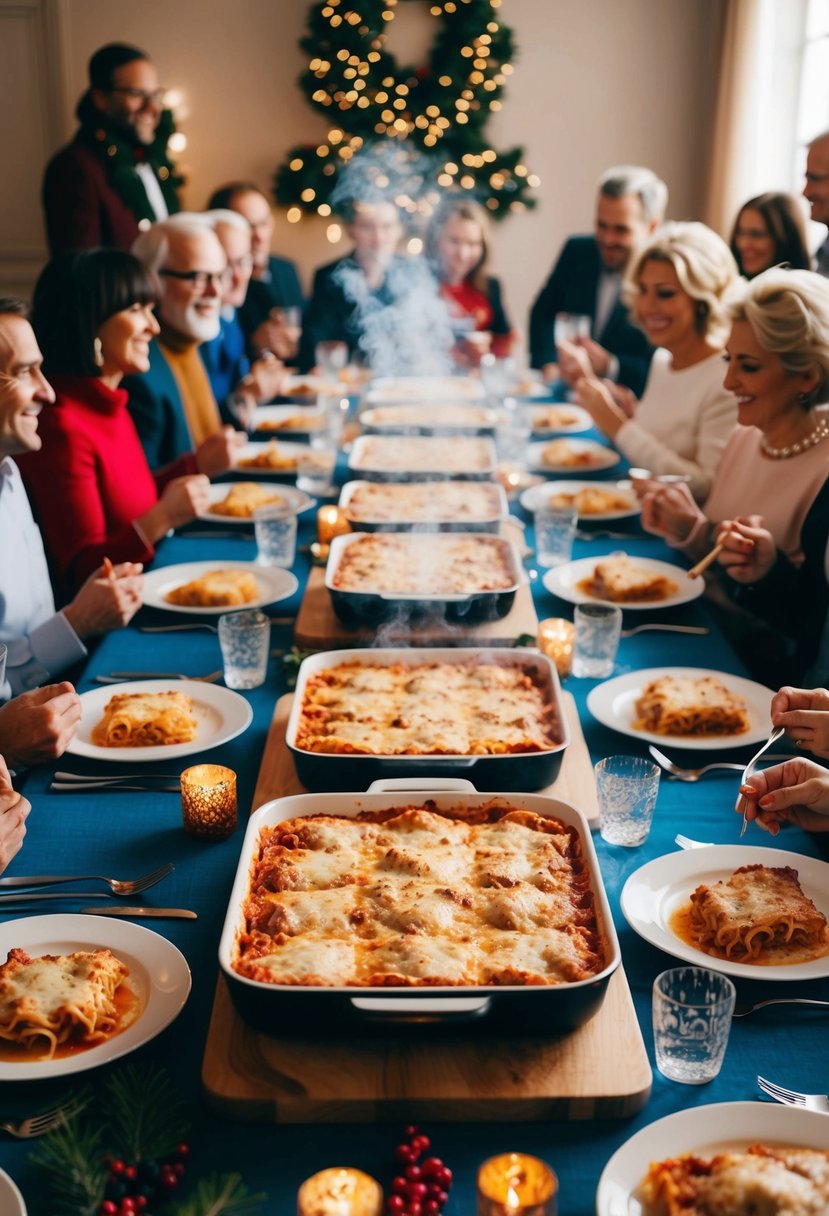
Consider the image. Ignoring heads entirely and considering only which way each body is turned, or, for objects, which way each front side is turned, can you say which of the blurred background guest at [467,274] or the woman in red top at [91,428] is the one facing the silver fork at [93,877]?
the blurred background guest

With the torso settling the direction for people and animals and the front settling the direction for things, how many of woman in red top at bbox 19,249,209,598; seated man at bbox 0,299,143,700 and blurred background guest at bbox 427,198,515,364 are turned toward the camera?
1

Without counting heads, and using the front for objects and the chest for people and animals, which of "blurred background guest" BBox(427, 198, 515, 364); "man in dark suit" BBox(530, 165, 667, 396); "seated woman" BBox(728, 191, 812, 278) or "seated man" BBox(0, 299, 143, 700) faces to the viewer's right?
the seated man

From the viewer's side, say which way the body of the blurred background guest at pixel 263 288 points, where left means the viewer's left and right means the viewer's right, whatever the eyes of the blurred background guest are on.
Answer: facing the viewer and to the right of the viewer

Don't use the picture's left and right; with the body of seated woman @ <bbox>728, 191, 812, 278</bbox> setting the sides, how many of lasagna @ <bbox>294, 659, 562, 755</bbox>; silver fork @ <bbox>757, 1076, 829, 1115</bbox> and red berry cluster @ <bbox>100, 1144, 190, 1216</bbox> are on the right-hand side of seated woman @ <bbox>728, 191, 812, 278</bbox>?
0

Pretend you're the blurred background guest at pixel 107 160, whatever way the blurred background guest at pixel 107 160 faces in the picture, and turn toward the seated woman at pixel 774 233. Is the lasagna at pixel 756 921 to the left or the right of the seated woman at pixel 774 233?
right

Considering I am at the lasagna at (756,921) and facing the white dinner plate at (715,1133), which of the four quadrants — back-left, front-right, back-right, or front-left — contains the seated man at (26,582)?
back-right

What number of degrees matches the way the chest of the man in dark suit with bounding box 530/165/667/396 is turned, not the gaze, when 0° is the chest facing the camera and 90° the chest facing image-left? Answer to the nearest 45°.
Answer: approximately 45°

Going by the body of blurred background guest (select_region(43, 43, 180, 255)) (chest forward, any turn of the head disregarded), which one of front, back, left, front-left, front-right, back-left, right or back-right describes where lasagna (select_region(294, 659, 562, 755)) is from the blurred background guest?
front-right

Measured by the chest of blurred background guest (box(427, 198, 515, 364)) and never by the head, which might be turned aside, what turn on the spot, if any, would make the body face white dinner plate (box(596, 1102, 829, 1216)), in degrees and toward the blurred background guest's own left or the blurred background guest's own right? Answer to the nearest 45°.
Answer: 0° — they already face it

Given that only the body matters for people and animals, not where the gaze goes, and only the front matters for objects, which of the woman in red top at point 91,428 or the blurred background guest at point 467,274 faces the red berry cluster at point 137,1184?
the blurred background guest

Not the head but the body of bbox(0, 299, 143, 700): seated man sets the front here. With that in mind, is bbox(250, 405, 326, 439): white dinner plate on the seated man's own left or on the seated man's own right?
on the seated man's own left

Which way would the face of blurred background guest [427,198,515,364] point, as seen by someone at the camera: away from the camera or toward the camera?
toward the camera

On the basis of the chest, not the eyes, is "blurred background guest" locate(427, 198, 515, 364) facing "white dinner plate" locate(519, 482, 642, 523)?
yes

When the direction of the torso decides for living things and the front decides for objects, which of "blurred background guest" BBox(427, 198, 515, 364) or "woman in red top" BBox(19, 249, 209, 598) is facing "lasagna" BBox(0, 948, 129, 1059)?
the blurred background guest

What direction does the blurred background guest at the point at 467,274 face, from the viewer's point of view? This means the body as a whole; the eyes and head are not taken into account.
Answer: toward the camera

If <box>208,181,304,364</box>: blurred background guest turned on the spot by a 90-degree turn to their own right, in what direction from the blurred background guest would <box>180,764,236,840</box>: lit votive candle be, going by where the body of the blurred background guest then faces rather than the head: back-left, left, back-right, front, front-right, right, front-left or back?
front-left

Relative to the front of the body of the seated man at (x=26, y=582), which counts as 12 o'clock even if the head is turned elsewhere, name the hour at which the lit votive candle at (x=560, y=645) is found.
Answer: The lit votive candle is roughly at 1 o'clock from the seated man.

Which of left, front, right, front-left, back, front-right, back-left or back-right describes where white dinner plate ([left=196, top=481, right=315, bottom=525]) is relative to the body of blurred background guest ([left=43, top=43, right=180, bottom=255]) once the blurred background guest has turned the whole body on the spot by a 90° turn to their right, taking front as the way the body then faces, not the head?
front-left

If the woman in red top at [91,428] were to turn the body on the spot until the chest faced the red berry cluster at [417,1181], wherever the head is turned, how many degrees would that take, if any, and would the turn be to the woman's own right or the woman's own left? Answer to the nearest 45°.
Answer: approximately 90° to the woman's own right

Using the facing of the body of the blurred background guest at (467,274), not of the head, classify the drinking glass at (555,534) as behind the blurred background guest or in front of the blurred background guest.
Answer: in front
